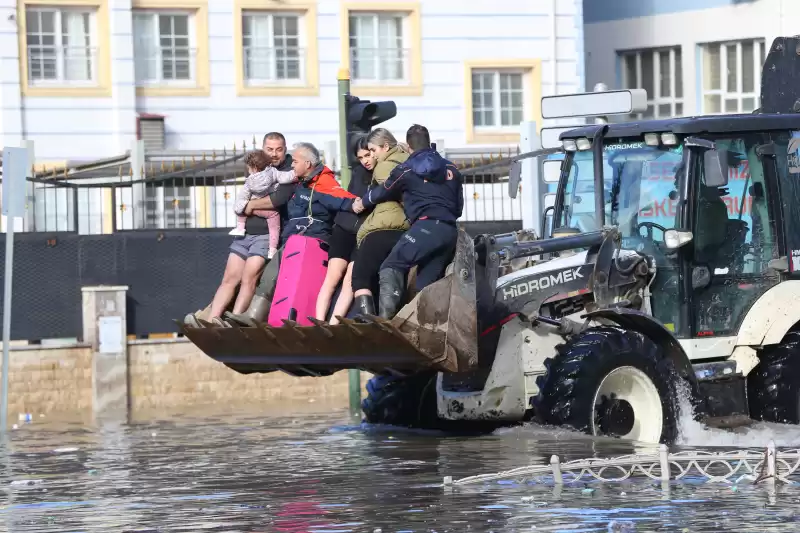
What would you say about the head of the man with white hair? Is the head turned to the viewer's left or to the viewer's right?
to the viewer's left

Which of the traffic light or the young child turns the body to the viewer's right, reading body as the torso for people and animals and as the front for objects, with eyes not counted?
the traffic light

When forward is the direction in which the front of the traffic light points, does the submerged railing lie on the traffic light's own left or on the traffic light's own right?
on the traffic light's own right

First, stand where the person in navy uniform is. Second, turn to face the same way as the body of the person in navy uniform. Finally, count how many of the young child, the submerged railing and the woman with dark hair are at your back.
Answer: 1

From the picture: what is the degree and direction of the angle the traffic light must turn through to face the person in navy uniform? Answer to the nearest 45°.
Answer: approximately 90° to its right

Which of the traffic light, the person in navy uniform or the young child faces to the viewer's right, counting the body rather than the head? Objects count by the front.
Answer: the traffic light

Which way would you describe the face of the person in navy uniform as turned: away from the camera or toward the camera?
away from the camera

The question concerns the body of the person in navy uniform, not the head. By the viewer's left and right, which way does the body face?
facing away from the viewer and to the left of the viewer

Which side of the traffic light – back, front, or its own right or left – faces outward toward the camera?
right

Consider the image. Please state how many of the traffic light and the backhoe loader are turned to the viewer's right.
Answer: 1
